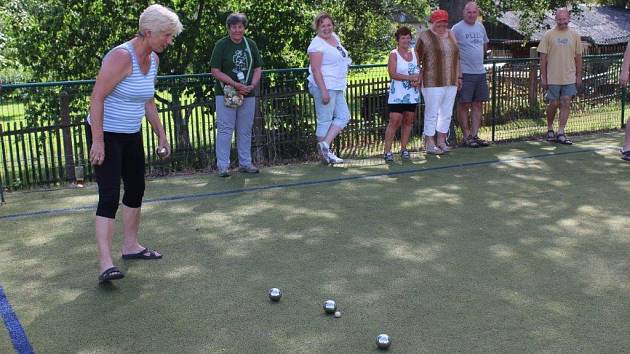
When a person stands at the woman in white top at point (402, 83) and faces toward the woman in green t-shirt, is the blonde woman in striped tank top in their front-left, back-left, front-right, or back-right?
front-left

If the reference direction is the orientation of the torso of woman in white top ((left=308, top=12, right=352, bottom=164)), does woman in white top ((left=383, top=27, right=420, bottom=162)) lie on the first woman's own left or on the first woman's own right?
on the first woman's own left

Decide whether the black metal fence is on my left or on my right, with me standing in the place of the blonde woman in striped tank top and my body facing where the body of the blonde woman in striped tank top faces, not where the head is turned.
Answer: on my left

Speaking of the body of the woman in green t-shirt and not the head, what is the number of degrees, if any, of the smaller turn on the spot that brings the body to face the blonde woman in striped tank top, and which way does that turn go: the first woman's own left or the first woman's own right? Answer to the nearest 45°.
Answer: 0° — they already face them

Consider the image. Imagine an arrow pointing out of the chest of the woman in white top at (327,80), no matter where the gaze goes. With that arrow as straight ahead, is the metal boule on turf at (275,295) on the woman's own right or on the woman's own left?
on the woman's own right

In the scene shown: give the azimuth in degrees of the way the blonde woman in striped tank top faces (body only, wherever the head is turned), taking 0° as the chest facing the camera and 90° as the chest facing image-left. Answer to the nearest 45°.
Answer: approximately 315°

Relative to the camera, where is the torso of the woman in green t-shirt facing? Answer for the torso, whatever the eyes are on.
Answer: toward the camera

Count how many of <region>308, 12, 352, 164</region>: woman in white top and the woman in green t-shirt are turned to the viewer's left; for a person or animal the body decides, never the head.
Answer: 0

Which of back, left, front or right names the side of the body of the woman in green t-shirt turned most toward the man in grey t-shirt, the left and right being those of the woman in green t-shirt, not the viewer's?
left

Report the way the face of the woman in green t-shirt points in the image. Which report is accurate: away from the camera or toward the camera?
toward the camera

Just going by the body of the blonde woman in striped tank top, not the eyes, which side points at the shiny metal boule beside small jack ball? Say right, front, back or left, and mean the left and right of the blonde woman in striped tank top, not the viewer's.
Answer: front

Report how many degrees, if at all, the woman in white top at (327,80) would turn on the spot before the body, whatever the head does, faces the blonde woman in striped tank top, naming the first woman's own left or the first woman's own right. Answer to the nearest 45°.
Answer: approximately 45° to the first woman's own right

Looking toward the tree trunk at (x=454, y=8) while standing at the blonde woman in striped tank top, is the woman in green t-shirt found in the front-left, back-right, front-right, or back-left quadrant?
front-left

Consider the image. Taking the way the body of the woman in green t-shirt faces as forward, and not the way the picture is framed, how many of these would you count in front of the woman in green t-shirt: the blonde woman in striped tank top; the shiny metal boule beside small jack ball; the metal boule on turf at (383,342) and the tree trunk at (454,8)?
3

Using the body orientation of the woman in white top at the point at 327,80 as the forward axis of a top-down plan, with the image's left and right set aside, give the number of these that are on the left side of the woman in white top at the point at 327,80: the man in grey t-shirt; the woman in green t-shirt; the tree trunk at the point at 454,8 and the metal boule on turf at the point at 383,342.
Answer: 2

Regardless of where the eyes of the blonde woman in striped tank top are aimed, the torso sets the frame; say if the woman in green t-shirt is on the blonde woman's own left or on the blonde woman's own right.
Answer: on the blonde woman's own left

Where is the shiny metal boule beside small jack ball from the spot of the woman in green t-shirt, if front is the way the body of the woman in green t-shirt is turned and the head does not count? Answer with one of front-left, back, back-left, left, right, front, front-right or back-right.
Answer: front

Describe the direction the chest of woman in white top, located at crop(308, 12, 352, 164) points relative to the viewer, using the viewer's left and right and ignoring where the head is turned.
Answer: facing the viewer and to the right of the viewer
